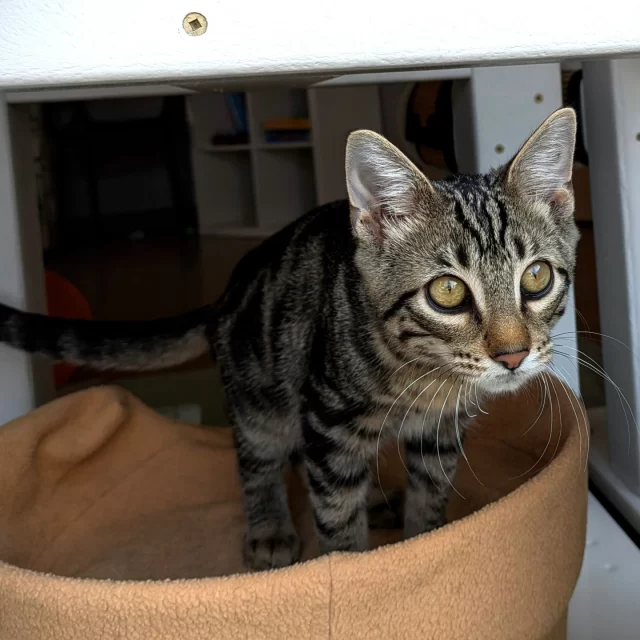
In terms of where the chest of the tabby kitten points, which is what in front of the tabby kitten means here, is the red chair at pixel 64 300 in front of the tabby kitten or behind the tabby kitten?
behind

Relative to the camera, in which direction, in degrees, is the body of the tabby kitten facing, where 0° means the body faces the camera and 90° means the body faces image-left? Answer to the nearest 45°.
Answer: approximately 315°
